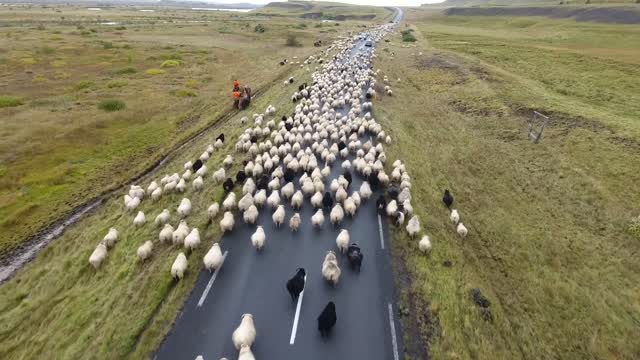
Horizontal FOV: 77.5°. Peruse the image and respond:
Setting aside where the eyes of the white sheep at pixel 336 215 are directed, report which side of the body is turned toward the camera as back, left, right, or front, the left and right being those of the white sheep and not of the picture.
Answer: back

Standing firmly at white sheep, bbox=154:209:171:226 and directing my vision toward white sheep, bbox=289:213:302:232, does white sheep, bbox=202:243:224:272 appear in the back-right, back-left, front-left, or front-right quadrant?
front-right

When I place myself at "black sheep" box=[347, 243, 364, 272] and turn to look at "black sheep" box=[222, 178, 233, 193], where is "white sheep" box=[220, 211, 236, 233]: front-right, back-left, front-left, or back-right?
front-left

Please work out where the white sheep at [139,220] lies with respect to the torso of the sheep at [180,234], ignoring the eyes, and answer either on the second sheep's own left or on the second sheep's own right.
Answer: on the second sheep's own left

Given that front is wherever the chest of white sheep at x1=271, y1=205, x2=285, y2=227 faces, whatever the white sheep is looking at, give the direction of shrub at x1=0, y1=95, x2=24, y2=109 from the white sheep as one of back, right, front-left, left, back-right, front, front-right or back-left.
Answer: front-left

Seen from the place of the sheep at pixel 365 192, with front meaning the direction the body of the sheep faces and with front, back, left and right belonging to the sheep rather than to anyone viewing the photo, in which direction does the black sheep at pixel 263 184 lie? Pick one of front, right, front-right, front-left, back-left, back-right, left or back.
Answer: left

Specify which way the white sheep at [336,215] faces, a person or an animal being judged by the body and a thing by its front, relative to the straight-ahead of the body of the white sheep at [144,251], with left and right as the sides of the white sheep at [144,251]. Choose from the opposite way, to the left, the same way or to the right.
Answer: the same way

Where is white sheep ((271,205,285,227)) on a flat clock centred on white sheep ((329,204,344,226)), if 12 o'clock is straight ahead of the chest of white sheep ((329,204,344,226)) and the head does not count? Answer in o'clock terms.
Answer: white sheep ((271,205,285,227)) is roughly at 9 o'clock from white sheep ((329,204,344,226)).

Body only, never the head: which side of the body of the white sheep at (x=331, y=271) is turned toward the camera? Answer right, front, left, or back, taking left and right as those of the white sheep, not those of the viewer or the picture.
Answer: back

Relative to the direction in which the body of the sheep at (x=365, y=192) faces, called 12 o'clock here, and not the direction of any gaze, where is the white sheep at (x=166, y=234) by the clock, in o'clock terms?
The white sheep is roughly at 8 o'clock from the sheep.
